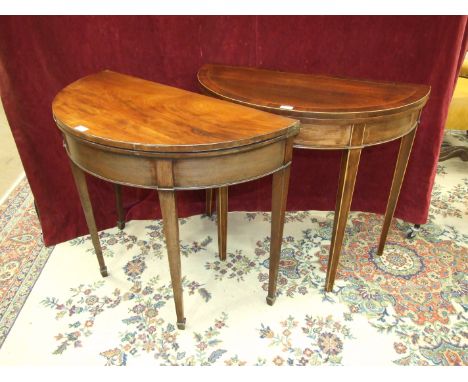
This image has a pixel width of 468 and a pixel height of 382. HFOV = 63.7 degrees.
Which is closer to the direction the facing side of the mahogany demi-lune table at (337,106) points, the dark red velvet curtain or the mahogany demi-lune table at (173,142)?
the mahogany demi-lune table

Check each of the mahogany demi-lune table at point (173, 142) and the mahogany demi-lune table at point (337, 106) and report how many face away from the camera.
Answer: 0

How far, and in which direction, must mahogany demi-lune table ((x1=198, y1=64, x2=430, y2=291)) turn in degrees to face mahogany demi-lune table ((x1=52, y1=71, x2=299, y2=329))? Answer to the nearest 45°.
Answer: approximately 45° to its right

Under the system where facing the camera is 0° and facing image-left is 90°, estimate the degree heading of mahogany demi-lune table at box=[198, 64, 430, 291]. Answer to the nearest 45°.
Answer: approximately 0°

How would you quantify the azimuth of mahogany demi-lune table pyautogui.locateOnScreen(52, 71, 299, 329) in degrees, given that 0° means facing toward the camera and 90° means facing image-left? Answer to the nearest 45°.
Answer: approximately 45°

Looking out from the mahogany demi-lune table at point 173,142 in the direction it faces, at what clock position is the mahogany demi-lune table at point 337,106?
the mahogany demi-lune table at point 337,106 is roughly at 7 o'clock from the mahogany demi-lune table at point 173,142.
